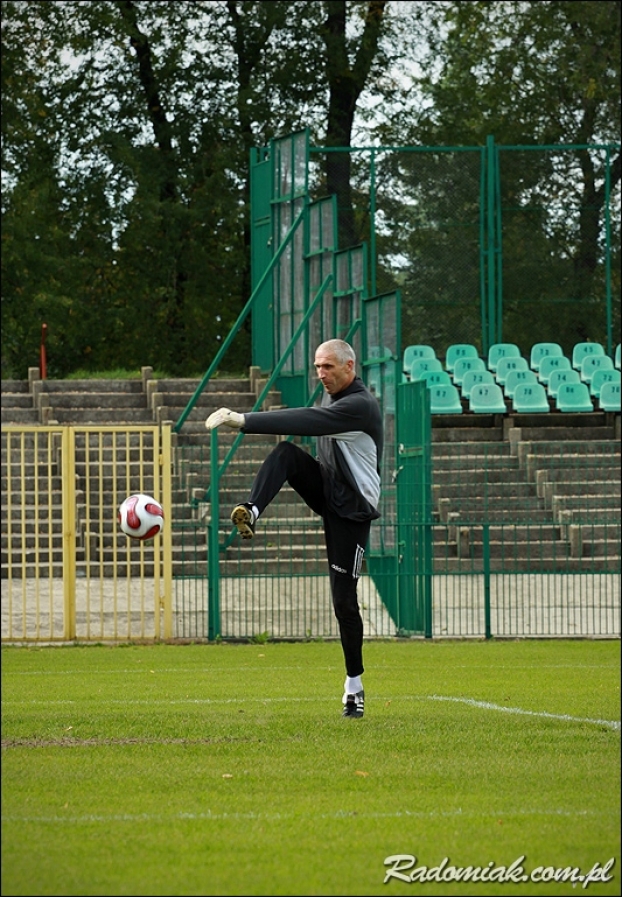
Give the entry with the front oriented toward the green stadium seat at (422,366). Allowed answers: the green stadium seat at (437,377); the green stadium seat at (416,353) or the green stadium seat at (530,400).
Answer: the green stadium seat at (416,353)

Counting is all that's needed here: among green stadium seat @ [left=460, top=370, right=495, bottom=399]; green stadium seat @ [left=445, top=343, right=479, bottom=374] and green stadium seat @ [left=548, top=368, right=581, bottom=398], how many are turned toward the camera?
3

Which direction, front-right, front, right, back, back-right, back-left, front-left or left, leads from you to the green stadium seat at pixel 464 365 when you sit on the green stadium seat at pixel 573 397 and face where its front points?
back-right

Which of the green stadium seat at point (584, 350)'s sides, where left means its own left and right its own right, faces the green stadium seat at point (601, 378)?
front

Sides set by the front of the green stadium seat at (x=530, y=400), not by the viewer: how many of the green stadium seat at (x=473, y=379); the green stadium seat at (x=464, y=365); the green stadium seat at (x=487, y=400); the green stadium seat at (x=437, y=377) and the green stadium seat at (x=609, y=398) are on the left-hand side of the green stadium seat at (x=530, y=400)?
1

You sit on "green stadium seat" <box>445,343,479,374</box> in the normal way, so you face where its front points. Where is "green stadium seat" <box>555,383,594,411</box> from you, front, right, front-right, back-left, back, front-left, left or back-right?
front-left

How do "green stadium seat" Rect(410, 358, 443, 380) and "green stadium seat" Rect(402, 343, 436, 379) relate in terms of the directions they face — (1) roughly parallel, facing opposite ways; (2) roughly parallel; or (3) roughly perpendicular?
roughly parallel

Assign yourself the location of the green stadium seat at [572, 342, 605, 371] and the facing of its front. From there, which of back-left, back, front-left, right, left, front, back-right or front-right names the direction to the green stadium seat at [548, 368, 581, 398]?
front

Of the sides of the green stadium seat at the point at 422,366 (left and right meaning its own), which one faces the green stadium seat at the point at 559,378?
left

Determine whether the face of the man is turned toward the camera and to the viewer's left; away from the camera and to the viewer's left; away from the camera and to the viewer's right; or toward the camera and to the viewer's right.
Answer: toward the camera and to the viewer's left

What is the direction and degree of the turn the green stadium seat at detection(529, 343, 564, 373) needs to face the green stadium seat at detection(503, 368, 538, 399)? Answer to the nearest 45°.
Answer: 0° — it already faces it

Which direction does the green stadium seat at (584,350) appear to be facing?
toward the camera

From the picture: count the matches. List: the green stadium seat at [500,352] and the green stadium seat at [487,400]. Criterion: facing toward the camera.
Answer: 2

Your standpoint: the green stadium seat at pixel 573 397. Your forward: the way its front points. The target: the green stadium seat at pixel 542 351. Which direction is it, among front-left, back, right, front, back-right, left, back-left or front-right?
back

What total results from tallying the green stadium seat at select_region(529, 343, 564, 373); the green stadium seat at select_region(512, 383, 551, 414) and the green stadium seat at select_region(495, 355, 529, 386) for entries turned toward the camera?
3

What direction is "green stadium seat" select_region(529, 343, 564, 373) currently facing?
toward the camera

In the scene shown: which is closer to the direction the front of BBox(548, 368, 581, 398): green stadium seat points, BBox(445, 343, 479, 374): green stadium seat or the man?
the man

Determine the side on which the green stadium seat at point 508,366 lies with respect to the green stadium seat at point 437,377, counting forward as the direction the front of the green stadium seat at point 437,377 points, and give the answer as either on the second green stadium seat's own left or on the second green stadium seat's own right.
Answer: on the second green stadium seat's own left

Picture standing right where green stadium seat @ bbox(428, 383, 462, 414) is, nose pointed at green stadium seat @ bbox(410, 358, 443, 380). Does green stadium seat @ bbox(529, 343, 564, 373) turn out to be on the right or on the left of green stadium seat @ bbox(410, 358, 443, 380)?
right

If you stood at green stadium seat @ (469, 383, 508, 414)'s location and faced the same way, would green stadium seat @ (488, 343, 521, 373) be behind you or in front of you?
behind
